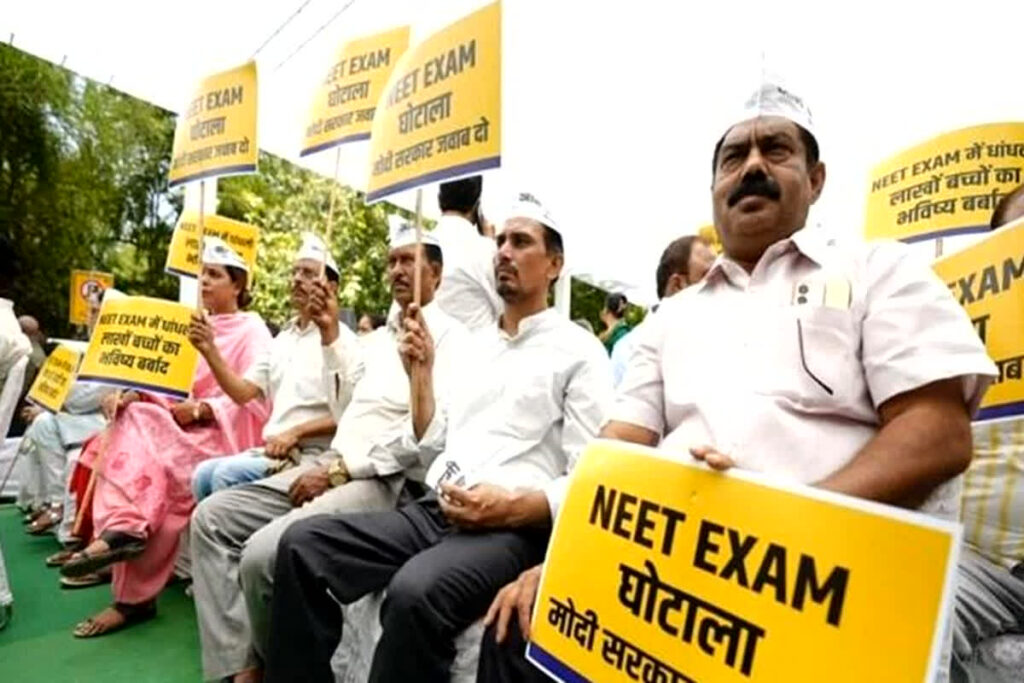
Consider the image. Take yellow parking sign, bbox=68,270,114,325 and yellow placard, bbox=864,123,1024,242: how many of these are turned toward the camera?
2

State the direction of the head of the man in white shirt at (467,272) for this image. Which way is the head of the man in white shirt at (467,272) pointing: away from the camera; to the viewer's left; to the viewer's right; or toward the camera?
away from the camera

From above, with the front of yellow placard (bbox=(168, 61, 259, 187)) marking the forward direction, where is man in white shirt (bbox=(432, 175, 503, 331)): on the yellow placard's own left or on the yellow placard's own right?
on the yellow placard's own left

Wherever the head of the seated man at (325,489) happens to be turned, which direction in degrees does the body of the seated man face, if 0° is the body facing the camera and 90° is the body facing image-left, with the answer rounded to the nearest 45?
approximately 45°

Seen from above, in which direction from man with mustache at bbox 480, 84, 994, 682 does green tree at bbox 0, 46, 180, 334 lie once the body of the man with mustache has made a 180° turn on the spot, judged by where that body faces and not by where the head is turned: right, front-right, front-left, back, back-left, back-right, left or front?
left

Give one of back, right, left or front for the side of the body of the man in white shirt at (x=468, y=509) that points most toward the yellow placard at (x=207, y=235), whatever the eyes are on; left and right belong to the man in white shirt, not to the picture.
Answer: right

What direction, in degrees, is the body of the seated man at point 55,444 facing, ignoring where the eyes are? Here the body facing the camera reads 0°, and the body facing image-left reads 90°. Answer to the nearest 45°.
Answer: approximately 45°

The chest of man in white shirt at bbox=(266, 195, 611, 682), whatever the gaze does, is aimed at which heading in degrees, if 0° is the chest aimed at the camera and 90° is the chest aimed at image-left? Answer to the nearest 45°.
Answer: approximately 45°

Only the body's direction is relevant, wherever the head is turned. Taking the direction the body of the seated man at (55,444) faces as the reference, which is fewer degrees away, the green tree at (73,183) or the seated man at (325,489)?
the seated man

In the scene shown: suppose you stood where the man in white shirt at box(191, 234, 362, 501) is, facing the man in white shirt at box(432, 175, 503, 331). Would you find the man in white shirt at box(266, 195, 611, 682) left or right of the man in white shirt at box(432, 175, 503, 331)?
right

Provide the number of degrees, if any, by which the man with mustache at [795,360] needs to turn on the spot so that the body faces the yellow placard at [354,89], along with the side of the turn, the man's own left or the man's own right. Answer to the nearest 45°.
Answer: approximately 90° to the man's own right
